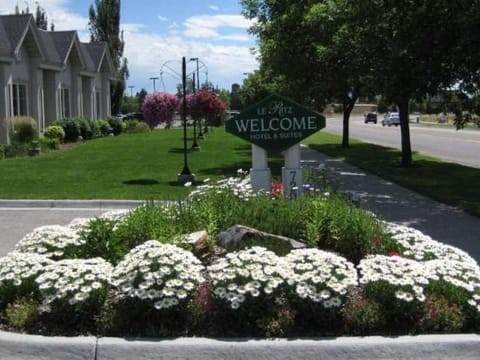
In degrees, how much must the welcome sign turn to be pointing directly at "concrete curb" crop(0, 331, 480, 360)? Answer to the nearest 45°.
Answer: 0° — it already faces it

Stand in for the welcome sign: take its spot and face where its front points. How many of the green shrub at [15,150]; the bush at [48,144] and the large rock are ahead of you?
1

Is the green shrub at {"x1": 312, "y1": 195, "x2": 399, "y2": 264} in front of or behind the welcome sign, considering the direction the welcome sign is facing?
in front

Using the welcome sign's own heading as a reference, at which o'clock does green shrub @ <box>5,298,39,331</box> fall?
The green shrub is roughly at 1 o'clock from the welcome sign.

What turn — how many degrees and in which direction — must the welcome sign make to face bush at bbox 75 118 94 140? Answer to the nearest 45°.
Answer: approximately 180°

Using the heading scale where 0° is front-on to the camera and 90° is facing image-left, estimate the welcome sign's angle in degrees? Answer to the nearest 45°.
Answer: approximately 0°

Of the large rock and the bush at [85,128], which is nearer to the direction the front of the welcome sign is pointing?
the large rock

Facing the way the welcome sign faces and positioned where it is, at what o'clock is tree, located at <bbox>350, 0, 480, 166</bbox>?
The tree is roughly at 7 o'clock from the welcome sign.

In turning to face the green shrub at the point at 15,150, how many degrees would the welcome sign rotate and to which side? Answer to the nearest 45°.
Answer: approximately 135° to its right

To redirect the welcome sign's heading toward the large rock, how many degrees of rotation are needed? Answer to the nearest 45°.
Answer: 0° — it already faces it

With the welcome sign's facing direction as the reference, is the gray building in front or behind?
behind

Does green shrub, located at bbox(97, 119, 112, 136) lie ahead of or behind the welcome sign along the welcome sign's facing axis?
behind

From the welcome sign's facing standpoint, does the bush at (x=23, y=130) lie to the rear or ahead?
to the rear

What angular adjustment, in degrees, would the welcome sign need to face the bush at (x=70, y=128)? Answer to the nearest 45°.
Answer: approximately 135° to its right
